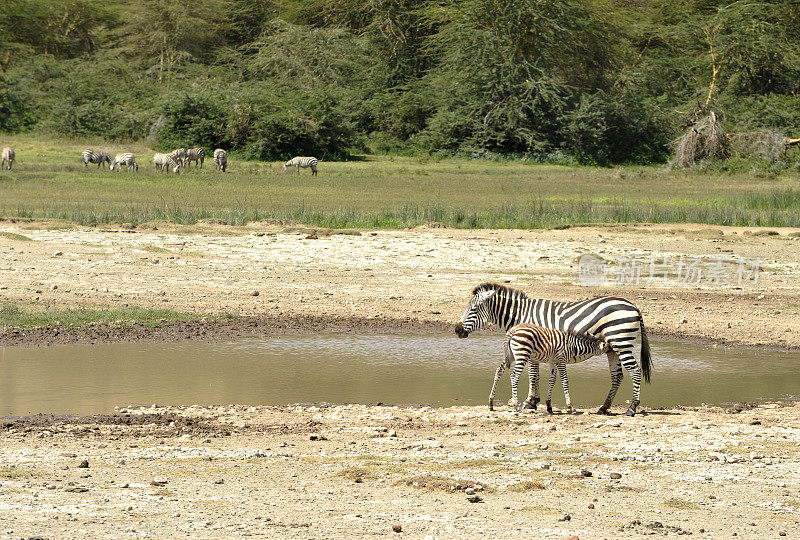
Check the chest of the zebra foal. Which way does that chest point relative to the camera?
to the viewer's right

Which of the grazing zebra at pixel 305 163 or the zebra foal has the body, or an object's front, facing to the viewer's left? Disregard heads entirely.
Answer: the grazing zebra

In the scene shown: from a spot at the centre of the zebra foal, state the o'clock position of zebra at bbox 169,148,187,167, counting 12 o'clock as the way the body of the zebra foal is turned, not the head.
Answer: The zebra is roughly at 8 o'clock from the zebra foal.

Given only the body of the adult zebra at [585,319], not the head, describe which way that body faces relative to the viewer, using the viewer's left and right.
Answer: facing to the left of the viewer

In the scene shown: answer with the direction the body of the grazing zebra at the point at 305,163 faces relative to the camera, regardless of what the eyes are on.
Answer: to the viewer's left

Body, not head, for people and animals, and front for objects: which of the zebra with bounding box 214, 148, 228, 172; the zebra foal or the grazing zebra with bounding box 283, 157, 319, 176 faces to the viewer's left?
the grazing zebra

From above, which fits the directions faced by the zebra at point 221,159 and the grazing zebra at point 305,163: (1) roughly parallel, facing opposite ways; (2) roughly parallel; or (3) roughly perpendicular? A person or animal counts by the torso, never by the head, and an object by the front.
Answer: roughly perpendicular
